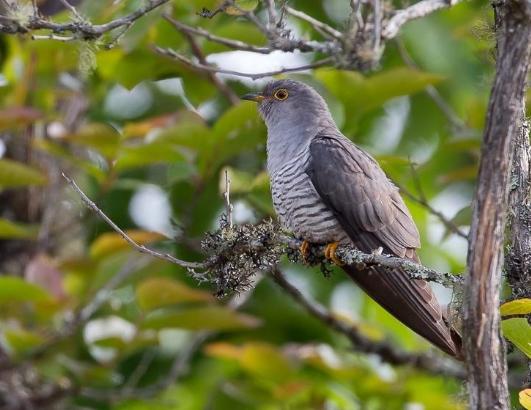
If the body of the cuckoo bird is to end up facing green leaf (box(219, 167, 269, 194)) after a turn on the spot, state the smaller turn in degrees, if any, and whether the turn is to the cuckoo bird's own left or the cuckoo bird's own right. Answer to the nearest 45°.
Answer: approximately 45° to the cuckoo bird's own right

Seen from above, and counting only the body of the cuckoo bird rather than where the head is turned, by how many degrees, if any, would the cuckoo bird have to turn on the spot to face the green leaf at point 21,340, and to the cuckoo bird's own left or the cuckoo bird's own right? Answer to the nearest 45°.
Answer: approximately 45° to the cuckoo bird's own right

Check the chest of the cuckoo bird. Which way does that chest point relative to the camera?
to the viewer's left

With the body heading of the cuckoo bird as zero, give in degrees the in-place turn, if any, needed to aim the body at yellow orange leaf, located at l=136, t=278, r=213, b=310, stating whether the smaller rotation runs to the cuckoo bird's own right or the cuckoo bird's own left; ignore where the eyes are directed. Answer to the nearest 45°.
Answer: approximately 45° to the cuckoo bird's own right
